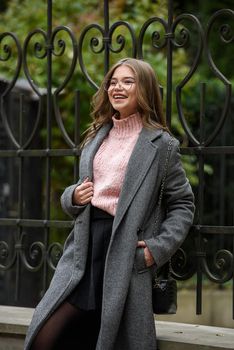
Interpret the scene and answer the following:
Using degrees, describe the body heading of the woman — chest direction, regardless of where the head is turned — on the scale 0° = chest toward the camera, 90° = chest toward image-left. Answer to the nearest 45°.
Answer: approximately 45°
